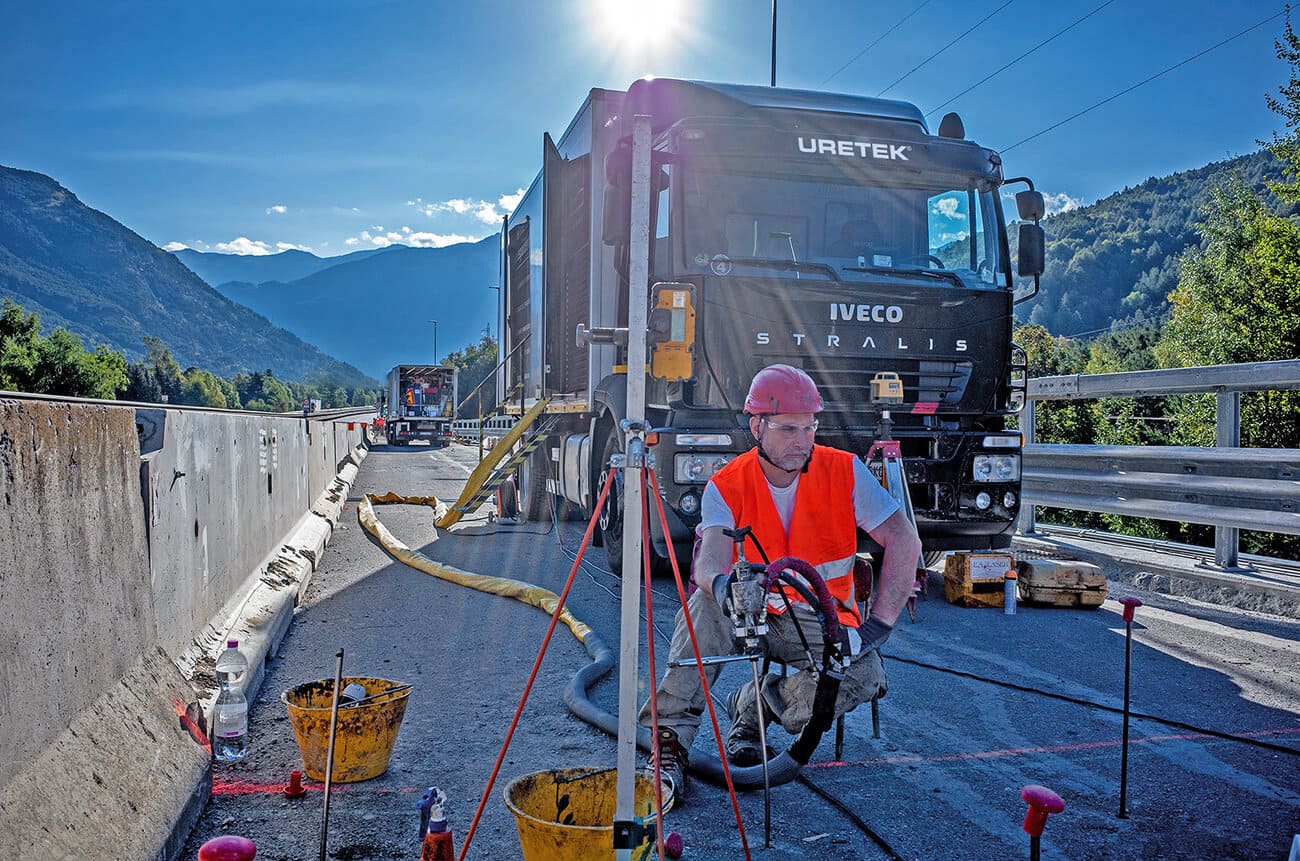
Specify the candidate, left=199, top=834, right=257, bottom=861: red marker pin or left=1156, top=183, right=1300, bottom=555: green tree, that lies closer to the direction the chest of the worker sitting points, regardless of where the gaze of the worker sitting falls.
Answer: the red marker pin

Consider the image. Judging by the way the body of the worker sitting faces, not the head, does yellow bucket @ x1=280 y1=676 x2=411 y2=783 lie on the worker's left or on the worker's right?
on the worker's right

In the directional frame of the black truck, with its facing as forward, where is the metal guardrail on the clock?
The metal guardrail is roughly at 10 o'clock from the black truck.

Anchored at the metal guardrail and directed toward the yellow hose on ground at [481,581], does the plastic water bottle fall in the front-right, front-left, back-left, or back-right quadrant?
front-left

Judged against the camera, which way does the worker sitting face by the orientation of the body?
toward the camera

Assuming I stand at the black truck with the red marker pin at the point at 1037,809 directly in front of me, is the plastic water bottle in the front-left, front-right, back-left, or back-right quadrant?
front-right

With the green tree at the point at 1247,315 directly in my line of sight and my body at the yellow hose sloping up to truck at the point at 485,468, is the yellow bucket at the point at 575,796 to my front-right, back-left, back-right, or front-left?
back-right

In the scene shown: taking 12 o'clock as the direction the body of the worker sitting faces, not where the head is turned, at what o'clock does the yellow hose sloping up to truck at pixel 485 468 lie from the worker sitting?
The yellow hose sloping up to truck is roughly at 5 o'clock from the worker sitting.

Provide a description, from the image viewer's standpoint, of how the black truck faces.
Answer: facing the viewer and to the right of the viewer

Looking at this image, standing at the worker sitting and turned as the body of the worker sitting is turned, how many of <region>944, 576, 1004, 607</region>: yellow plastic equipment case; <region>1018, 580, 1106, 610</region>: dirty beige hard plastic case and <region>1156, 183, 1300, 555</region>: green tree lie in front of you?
0

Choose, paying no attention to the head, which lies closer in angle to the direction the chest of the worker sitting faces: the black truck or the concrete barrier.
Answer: the concrete barrier

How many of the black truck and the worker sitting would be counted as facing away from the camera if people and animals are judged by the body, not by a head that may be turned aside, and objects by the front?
0

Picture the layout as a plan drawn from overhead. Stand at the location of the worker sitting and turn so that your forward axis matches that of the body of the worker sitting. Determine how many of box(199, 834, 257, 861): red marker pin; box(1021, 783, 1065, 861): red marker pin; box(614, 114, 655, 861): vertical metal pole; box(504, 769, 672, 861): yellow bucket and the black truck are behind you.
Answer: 1

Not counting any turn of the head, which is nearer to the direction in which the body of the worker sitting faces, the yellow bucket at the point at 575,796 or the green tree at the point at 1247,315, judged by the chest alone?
the yellow bucket
